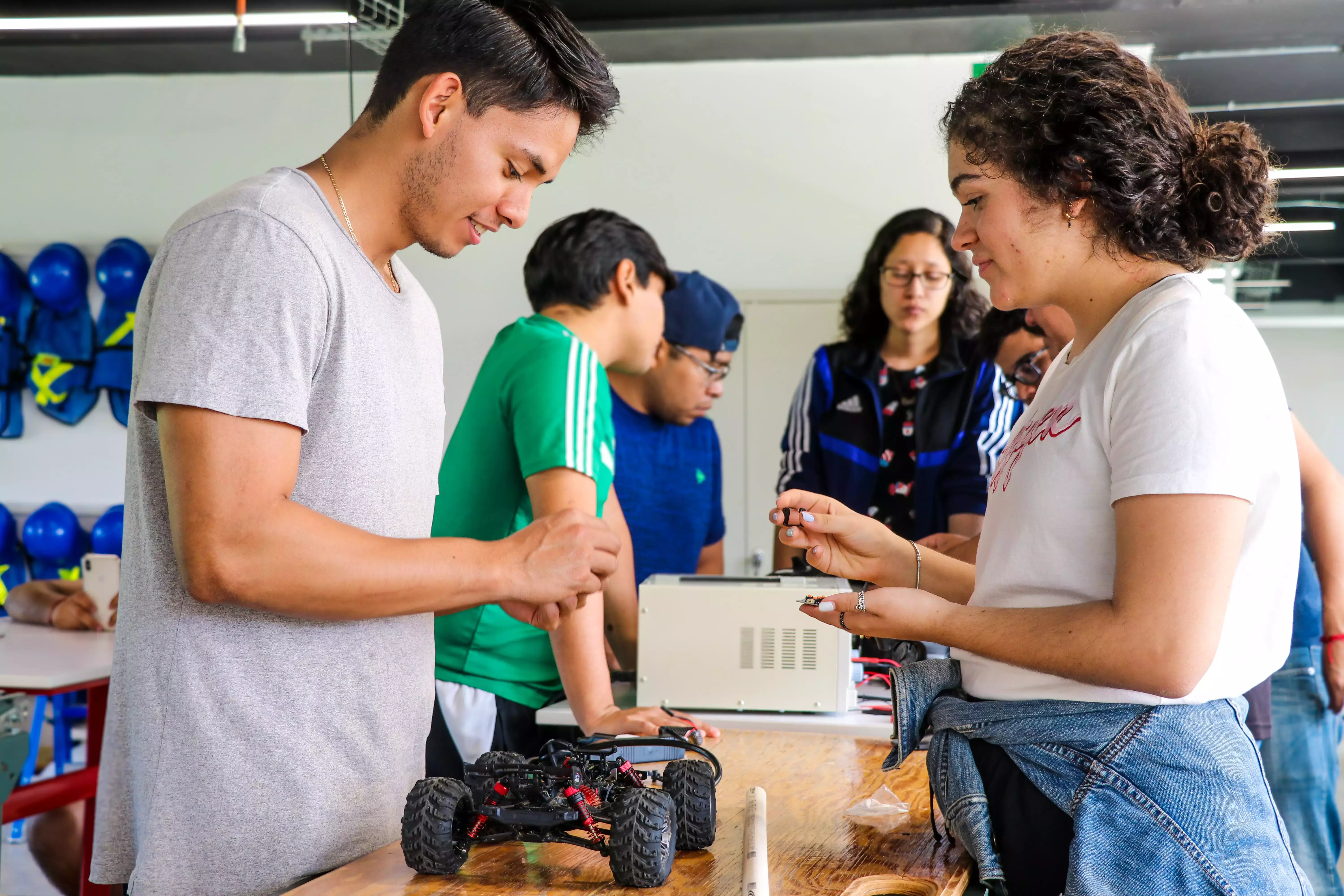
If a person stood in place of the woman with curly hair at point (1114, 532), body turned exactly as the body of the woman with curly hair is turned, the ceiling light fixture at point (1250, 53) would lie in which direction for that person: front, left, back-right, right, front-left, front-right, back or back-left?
right

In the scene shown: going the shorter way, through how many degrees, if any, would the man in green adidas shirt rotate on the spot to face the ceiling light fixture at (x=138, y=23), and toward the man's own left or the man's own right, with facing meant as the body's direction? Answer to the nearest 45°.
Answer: approximately 135° to the man's own left

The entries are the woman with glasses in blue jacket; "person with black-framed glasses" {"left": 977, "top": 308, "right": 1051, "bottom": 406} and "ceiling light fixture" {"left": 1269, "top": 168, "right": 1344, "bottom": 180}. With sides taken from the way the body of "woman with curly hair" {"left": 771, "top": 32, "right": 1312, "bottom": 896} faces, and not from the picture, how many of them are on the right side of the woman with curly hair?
3

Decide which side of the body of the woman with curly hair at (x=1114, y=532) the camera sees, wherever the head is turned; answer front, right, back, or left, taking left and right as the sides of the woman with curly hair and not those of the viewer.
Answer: left

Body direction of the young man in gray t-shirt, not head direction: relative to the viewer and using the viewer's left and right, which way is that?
facing to the right of the viewer

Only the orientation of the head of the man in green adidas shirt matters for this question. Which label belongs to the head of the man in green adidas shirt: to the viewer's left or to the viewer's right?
to the viewer's right

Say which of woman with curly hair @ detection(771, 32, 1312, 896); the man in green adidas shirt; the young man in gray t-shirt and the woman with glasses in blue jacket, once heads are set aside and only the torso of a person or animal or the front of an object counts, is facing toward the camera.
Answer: the woman with glasses in blue jacket

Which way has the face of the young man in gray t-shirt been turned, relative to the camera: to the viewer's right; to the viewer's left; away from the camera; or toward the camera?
to the viewer's right
